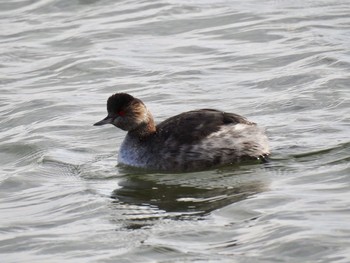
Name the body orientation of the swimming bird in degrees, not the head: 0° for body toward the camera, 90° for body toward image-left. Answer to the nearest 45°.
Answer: approximately 90°
